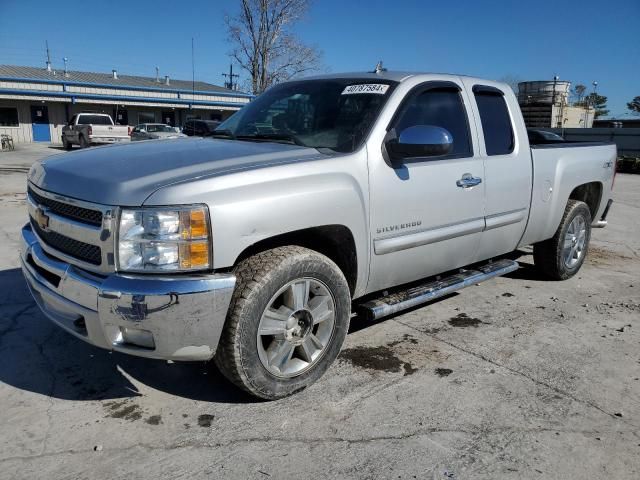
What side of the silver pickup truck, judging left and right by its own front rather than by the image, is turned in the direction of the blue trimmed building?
right

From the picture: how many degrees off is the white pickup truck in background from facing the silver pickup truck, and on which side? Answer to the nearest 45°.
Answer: approximately 135° to its left

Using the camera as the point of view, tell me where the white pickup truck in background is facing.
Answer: facing away from the viewer and to the left of the viewer

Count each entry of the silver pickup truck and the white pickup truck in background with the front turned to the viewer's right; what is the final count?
0

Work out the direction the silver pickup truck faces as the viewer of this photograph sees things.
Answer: facing the viewer and to the left of the viewer

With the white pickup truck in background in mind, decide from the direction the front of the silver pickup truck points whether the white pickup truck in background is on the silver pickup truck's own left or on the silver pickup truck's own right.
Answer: on the silver pickup truck's own right

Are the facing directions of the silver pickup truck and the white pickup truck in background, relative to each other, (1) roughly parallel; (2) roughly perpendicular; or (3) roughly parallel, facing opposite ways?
roughly perpendicular
